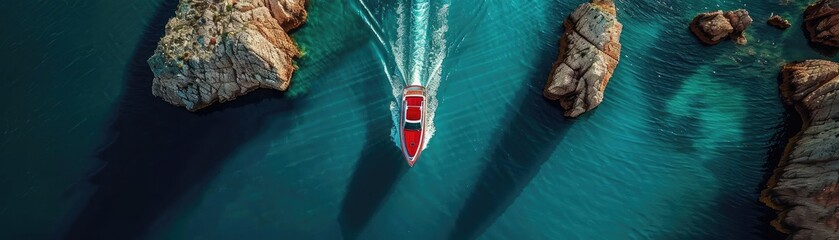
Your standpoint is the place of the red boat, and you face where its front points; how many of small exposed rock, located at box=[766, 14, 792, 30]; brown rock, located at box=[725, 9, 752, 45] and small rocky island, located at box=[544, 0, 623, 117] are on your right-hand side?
0

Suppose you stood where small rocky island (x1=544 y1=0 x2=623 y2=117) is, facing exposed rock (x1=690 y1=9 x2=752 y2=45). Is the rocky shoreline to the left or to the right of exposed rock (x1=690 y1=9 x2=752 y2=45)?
right

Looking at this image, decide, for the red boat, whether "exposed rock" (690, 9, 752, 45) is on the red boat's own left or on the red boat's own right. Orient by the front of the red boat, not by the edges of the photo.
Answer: on the red boat's own left

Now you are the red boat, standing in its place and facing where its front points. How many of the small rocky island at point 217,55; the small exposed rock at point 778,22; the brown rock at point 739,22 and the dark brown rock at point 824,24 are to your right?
1

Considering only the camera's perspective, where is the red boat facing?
facing the viewer

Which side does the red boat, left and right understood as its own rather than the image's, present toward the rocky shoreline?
left

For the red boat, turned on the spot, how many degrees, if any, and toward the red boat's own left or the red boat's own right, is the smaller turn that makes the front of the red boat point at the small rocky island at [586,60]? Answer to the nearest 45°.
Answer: approximately 90° to the red boat's own left

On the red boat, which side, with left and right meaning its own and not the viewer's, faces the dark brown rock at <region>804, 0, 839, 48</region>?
left

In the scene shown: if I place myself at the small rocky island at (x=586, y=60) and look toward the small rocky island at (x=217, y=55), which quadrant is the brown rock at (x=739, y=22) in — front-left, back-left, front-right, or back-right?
back-right

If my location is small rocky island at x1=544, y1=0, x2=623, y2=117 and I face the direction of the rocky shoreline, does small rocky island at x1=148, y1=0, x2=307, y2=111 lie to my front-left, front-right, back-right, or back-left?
back-right

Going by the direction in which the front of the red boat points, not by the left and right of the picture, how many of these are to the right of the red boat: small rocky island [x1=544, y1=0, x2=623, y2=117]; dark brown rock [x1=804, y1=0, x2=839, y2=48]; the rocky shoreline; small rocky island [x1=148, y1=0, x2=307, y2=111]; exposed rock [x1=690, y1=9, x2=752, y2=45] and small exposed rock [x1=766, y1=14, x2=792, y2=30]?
1

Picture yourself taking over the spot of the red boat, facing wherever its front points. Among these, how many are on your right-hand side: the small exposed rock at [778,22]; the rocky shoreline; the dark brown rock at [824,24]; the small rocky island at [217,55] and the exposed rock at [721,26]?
1

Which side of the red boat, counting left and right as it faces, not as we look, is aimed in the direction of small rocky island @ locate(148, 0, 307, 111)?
right

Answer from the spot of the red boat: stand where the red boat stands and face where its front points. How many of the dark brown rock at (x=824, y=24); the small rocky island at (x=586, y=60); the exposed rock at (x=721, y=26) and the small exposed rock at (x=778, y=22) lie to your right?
0

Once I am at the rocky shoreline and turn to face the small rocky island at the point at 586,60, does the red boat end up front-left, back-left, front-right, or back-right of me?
front-left

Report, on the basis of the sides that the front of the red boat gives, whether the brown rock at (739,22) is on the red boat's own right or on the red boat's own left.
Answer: on the red boat's own left
